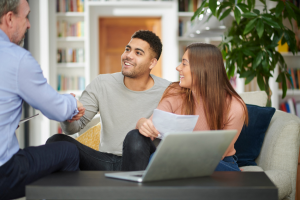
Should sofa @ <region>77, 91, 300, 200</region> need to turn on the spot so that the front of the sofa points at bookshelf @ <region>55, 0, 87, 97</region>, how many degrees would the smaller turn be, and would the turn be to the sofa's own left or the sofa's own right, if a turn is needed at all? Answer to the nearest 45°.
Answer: approximately 90° to the sofa's own right

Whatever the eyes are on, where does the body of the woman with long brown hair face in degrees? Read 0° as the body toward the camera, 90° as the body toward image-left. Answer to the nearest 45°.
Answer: approximately 45°

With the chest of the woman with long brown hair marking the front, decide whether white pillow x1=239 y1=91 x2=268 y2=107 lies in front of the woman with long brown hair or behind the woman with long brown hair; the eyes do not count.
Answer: behind

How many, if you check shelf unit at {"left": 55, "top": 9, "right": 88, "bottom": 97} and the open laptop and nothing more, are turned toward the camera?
1

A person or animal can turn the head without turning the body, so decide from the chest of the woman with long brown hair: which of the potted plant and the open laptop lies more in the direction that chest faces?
the open laptop

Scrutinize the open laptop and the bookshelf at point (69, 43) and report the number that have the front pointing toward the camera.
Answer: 1

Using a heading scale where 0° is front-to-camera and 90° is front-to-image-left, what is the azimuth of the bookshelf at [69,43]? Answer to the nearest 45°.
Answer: approximately 0°

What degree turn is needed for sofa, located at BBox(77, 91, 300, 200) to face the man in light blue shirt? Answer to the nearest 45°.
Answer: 0° — it already faces them
